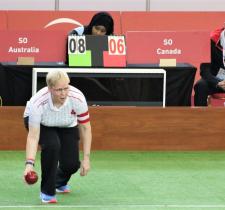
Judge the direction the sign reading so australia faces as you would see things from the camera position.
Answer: facing the viewer

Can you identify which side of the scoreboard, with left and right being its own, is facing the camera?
front

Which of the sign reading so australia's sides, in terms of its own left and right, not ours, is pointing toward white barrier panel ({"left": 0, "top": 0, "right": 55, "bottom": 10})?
back

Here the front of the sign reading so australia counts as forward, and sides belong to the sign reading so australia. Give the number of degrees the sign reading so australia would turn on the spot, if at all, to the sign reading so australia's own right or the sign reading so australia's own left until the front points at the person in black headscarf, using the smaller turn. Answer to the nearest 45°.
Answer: approximately 90° to the sign reading so australia's own left

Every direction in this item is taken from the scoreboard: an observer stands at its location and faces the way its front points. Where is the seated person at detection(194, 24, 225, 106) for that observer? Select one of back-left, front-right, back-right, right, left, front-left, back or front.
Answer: left

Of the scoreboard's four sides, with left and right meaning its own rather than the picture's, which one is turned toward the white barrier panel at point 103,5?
back

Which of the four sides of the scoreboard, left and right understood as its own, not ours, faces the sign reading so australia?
right

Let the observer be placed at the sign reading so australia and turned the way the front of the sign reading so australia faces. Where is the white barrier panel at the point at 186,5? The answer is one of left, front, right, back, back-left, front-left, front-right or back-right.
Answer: back-left

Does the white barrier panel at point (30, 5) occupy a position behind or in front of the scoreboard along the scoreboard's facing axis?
behind

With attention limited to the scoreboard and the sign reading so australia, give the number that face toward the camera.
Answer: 2
